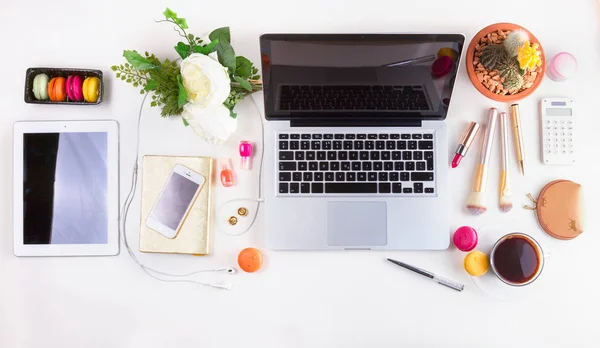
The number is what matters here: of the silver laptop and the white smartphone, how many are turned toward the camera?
2

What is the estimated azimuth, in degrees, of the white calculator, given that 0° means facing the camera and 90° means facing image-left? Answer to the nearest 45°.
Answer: approximately 0°

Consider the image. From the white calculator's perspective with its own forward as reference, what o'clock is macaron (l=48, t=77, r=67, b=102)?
The macaron is roughly at 2 o'clock from the white calculator.

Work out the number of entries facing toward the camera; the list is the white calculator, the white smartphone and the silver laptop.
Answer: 3

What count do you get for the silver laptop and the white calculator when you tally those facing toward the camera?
2

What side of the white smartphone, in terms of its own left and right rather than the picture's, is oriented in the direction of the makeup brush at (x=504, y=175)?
left

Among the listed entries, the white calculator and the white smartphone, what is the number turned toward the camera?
2

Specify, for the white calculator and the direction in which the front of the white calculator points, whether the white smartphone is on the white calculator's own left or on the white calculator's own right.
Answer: on the white calculator's own right
